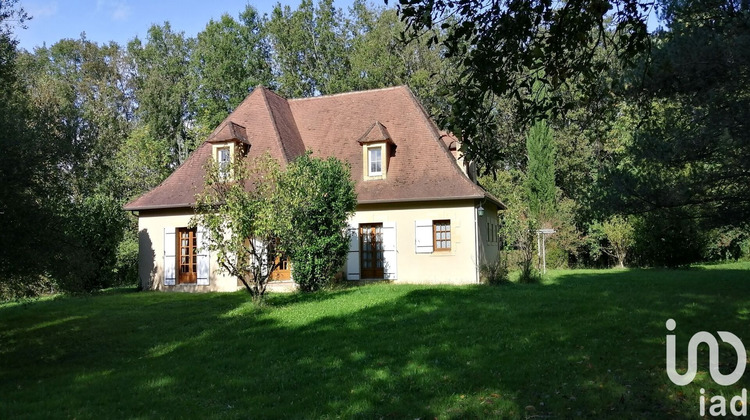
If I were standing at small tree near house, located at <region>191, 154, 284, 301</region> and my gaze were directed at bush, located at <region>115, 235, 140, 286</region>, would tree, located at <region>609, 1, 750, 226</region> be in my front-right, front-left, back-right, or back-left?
back-right

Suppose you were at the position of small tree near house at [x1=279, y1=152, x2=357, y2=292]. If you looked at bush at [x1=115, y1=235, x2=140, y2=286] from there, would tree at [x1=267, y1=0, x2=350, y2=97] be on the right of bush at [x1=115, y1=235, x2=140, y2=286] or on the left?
right

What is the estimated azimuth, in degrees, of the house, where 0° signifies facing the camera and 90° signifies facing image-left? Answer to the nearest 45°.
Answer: approximately 0°

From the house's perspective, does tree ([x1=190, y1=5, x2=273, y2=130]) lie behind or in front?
behind

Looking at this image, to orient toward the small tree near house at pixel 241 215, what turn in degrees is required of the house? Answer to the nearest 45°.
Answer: approximately 45° to its right

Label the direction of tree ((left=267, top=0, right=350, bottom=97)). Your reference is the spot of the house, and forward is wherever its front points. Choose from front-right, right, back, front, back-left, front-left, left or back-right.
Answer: back
